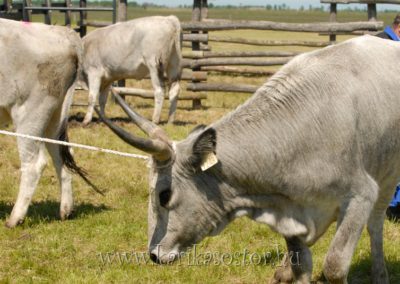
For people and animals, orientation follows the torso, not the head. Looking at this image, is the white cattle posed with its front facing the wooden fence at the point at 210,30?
no

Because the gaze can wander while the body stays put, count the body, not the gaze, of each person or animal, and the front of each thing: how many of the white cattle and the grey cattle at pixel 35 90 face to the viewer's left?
2

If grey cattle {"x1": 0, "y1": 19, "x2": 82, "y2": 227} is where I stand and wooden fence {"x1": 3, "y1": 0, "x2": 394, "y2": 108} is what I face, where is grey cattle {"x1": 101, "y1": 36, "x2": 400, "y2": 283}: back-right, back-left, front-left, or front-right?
back-right

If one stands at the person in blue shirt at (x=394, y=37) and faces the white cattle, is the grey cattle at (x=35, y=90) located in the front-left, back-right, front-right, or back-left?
front-left

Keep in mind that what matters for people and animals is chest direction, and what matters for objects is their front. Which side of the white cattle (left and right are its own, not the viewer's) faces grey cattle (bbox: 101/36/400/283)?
left

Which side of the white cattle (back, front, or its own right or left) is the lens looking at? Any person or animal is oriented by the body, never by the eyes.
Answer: left

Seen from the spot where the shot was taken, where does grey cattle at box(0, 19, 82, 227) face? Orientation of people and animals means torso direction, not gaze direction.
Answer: facing to the left of the viewer

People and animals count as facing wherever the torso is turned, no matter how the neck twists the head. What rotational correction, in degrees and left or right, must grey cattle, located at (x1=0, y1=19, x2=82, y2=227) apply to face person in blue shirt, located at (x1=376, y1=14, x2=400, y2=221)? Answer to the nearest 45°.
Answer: approximately 180°

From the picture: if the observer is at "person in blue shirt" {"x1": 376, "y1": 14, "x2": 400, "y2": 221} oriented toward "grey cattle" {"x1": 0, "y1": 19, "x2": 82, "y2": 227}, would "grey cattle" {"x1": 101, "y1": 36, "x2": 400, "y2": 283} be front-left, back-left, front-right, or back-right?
front-left

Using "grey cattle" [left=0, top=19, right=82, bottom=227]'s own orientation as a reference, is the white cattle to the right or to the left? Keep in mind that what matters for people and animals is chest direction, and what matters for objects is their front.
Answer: on its right

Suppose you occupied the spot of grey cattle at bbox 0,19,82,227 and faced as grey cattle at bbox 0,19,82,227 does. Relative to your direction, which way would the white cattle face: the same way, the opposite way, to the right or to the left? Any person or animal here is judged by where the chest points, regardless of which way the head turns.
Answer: the same way

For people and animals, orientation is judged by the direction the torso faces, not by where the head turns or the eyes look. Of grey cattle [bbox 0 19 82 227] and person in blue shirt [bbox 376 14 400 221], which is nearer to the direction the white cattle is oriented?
the grey cattle
